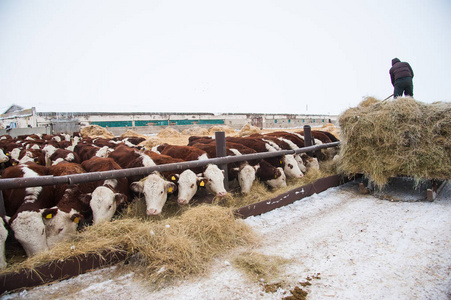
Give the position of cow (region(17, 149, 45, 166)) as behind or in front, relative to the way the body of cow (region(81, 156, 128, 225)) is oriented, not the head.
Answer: behind

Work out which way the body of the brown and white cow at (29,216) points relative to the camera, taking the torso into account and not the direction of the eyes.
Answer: toward the camera

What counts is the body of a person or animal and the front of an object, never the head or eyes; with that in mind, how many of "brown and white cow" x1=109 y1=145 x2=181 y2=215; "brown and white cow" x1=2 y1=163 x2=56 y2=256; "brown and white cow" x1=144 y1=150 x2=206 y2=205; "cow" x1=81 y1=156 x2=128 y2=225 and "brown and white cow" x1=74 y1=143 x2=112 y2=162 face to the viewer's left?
0

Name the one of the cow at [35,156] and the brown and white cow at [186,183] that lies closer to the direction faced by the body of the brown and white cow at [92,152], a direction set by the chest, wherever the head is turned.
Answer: the brown and white cow
